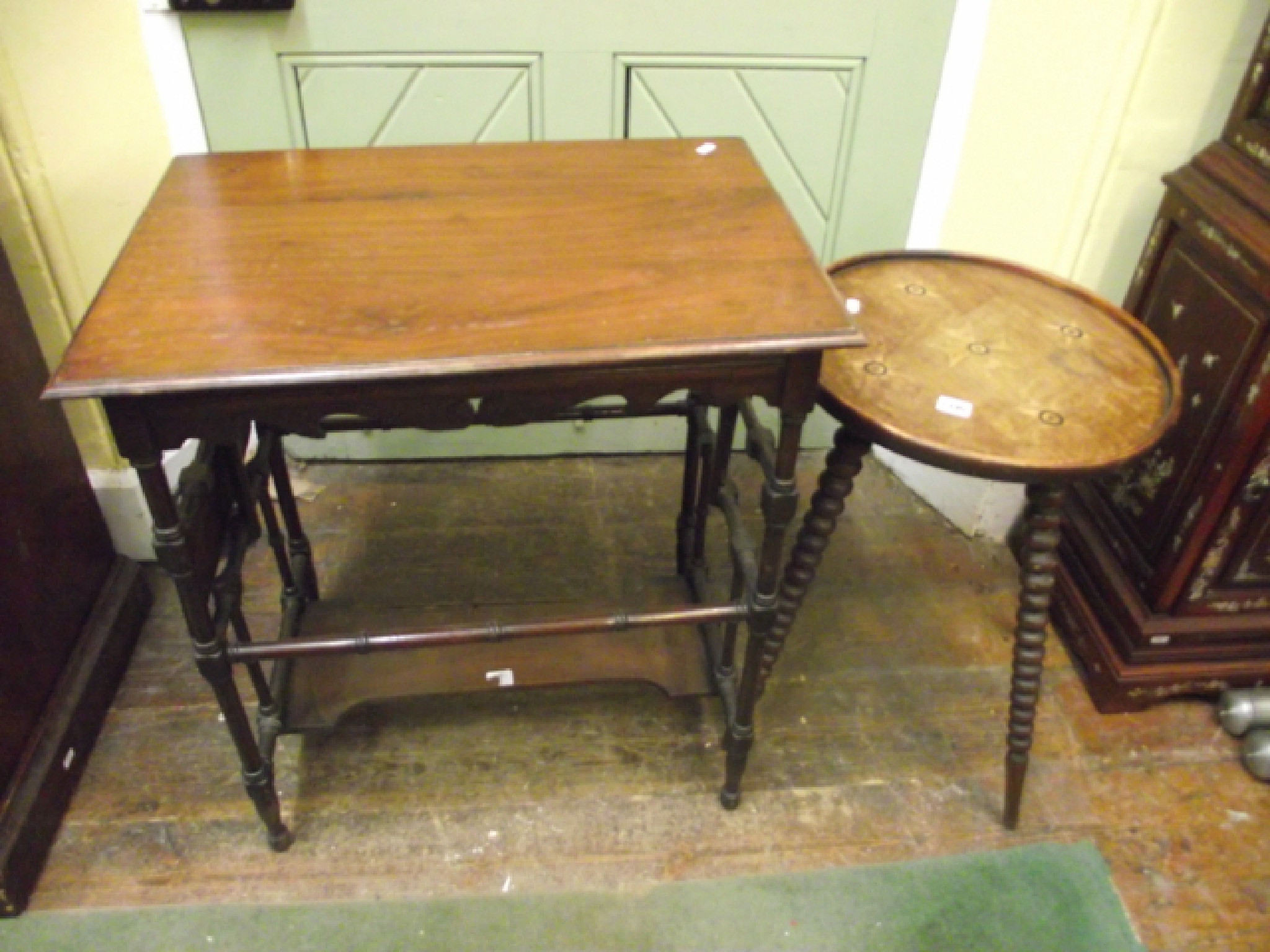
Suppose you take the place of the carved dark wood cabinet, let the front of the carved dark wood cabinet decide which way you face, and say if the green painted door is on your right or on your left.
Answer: on your right

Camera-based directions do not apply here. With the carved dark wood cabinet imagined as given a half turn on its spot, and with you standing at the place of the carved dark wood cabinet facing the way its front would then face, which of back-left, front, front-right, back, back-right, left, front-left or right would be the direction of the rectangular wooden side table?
left
